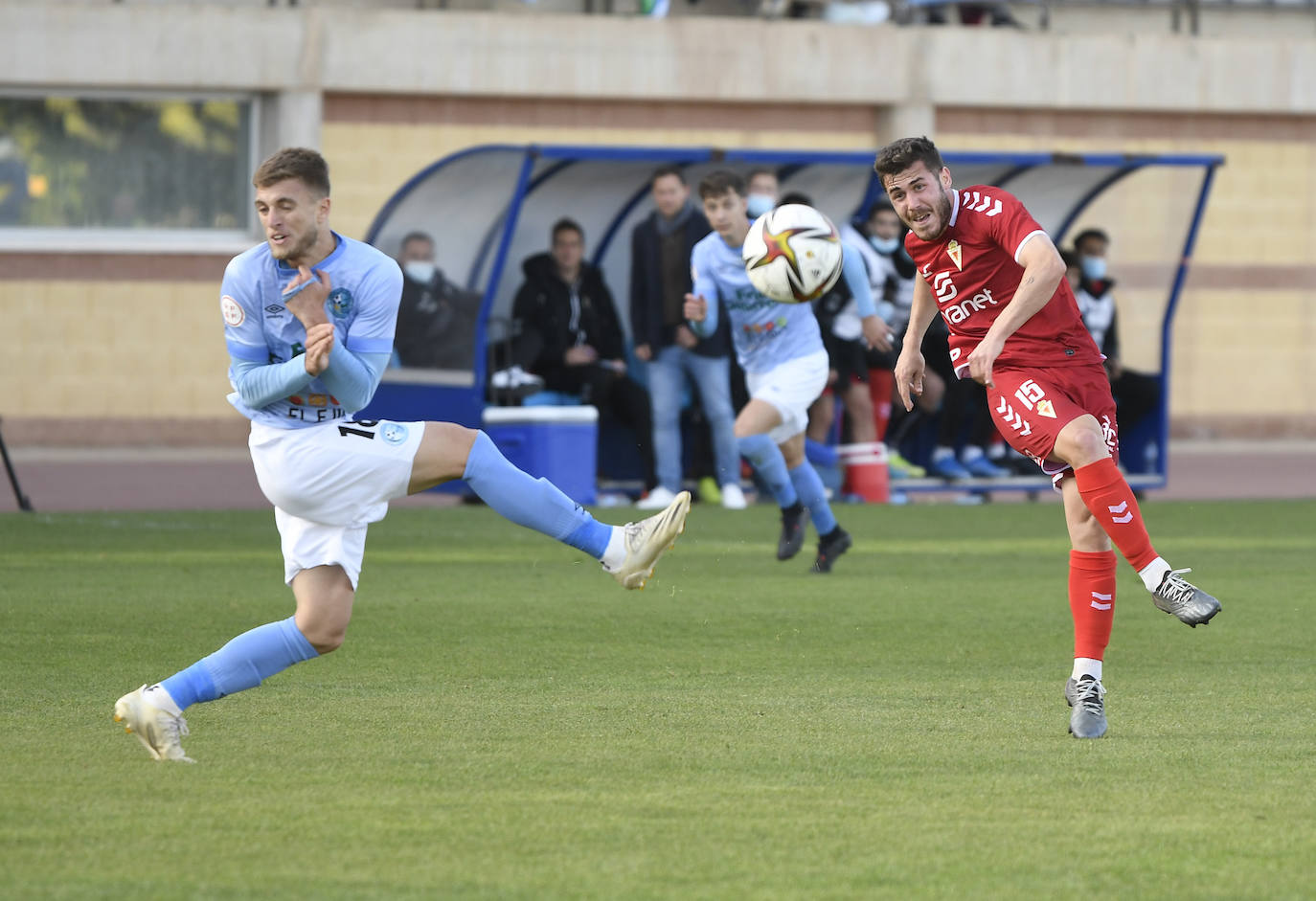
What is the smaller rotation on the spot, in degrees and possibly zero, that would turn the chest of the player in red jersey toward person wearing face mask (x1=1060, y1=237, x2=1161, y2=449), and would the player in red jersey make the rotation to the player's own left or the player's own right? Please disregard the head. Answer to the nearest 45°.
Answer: approximately 135° to the player's own right

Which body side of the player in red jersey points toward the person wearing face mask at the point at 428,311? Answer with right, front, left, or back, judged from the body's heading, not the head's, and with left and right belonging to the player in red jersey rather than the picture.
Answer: right

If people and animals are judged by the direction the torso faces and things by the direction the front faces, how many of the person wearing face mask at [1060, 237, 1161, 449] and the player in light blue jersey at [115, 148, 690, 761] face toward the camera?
2

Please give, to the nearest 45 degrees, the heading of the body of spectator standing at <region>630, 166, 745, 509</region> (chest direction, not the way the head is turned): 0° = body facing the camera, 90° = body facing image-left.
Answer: approximately 0°

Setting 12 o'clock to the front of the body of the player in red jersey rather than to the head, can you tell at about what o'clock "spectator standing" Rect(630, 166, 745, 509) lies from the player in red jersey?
The spectator standing is roughly at 4 o'clock from the player in red jersey.

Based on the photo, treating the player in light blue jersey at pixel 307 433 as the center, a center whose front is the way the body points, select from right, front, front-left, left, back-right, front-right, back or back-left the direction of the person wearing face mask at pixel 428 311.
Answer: back

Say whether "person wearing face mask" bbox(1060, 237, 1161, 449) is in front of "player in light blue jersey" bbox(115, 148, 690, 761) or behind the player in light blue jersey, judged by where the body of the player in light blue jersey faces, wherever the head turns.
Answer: behind

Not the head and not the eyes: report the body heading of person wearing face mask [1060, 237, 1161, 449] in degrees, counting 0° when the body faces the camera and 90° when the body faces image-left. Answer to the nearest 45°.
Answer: approximately 0°
